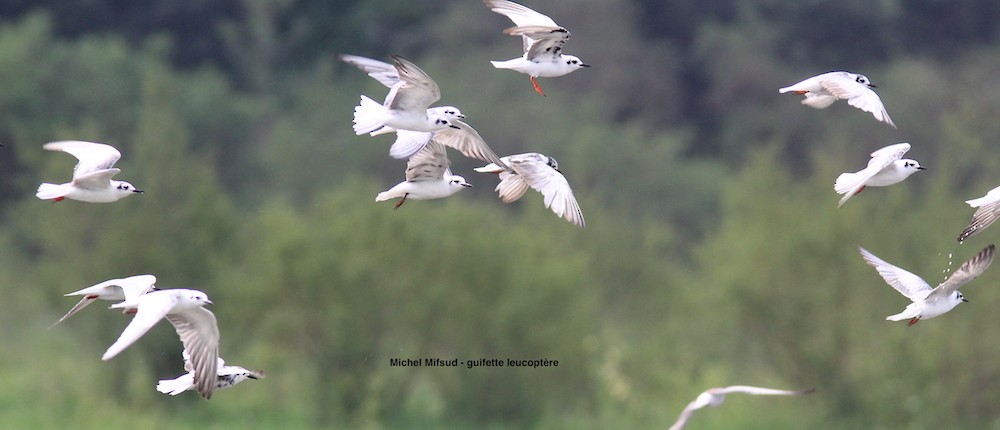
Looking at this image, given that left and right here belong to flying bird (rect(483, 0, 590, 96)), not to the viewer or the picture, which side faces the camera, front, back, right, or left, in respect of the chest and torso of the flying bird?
right

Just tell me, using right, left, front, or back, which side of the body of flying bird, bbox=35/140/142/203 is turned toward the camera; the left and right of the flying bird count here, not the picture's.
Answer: right

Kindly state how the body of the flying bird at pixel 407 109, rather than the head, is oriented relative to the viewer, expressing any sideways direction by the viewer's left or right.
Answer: facing to the right of the viewer

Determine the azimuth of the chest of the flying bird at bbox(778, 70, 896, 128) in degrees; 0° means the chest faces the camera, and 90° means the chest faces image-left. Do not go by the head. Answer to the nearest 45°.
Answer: approximately 270°

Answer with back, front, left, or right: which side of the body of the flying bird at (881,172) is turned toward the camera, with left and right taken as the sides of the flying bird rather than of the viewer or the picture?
right

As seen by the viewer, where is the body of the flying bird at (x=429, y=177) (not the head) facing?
to the viewer's right

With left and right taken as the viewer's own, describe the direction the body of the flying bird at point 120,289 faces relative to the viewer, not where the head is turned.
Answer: facing to the right of the viewer

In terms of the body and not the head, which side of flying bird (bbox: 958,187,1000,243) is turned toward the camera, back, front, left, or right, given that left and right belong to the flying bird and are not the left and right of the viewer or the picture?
right
